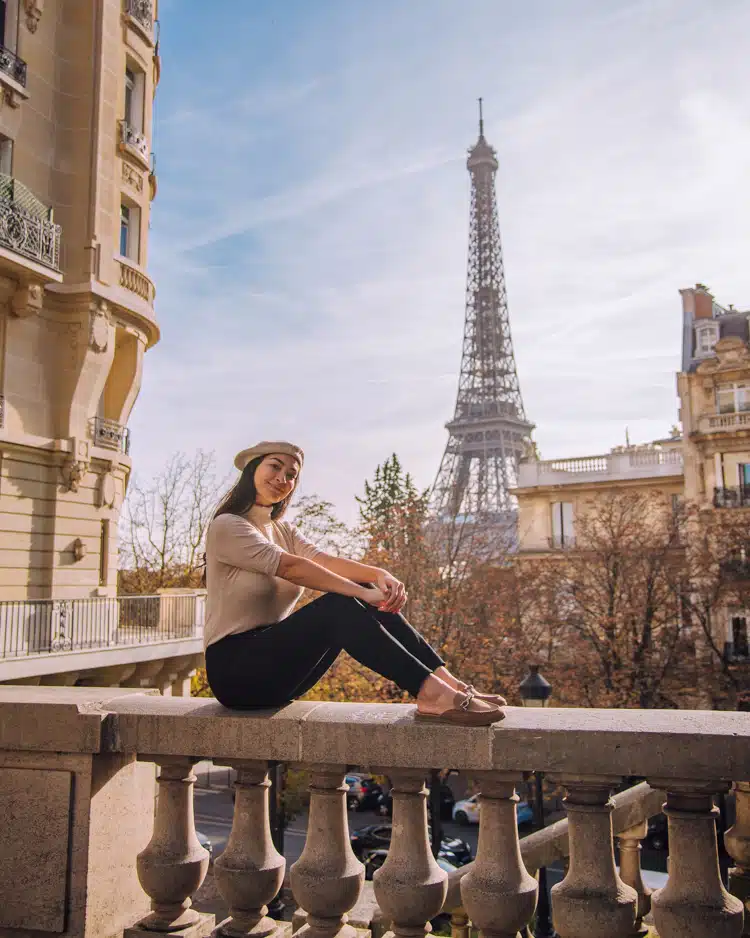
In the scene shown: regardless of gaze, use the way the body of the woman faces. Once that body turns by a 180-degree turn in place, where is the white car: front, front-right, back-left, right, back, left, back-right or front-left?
right

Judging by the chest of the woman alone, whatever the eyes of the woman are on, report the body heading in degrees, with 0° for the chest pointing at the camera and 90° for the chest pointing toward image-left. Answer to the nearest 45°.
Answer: approximately 270°

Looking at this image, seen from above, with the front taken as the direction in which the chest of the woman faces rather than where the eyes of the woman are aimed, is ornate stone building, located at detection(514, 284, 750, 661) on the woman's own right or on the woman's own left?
on the woman's own left

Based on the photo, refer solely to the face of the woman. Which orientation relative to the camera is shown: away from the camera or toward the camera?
toward the camera

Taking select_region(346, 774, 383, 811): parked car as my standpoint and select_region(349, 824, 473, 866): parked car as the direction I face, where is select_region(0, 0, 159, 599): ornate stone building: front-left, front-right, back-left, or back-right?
front-right

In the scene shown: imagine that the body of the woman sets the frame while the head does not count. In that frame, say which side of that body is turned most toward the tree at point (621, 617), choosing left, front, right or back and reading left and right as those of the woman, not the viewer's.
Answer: left

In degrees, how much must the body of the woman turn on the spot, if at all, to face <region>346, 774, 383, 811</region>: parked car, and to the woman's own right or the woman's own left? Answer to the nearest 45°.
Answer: approximately 90° to the woman's own left
